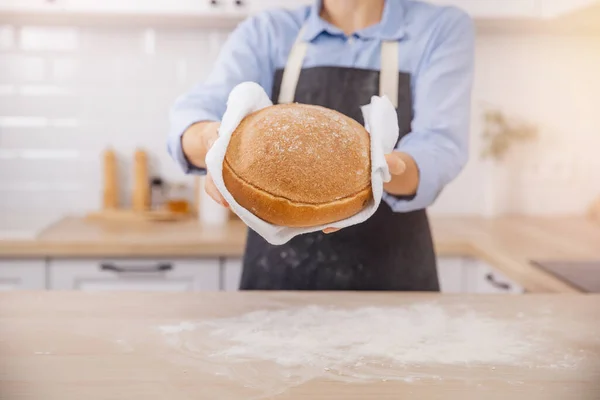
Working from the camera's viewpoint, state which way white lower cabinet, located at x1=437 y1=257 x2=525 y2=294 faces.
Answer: facing the viewer and to the left of the viewer

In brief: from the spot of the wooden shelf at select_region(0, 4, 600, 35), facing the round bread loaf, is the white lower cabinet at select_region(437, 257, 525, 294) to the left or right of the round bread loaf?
left

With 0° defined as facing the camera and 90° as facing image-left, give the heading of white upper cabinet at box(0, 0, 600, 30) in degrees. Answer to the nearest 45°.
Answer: approximately 0°

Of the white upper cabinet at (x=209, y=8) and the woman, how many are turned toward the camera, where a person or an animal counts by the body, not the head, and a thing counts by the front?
2

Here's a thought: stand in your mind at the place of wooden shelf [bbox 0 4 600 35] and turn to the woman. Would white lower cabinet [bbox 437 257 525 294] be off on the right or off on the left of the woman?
left
